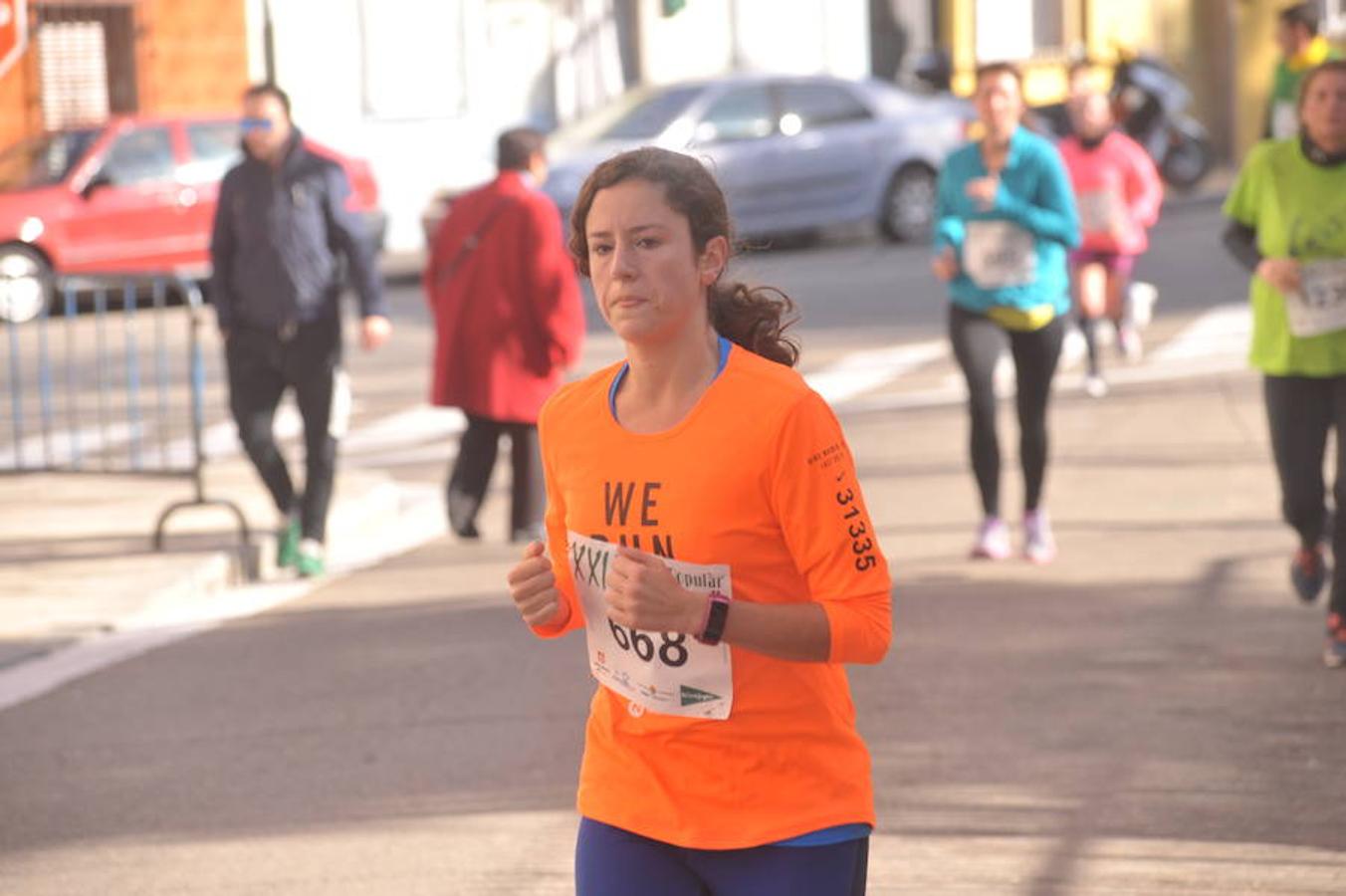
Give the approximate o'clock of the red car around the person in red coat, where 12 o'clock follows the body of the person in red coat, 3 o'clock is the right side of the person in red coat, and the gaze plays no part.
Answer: The red car is roughly at 10 o'clock from the person in red coat.

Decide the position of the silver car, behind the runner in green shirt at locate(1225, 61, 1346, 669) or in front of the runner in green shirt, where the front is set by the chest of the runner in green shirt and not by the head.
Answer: behind

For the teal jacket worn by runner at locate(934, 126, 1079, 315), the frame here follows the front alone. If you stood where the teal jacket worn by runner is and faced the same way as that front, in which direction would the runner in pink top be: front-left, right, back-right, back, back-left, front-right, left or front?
back

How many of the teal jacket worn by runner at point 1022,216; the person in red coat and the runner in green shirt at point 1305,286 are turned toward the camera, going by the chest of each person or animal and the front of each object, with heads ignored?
2

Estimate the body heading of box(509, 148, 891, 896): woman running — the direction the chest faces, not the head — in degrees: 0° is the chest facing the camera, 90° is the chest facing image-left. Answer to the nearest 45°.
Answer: approximately 45°

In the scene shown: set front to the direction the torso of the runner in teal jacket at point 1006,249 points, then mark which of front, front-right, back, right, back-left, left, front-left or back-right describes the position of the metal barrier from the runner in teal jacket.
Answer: back-right

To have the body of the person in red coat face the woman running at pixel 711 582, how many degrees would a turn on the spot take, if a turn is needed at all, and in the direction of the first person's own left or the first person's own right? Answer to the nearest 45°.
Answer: approximately 135° to the first person's own right

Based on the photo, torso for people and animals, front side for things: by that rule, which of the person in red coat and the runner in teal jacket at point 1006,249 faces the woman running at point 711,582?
the runner in teal jacket

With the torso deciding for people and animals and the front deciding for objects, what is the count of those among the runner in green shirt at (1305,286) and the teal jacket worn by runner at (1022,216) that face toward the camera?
2

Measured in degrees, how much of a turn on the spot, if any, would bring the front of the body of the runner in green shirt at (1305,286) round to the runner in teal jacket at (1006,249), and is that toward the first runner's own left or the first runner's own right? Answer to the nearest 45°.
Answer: approximately 135° to the first runner's own right
